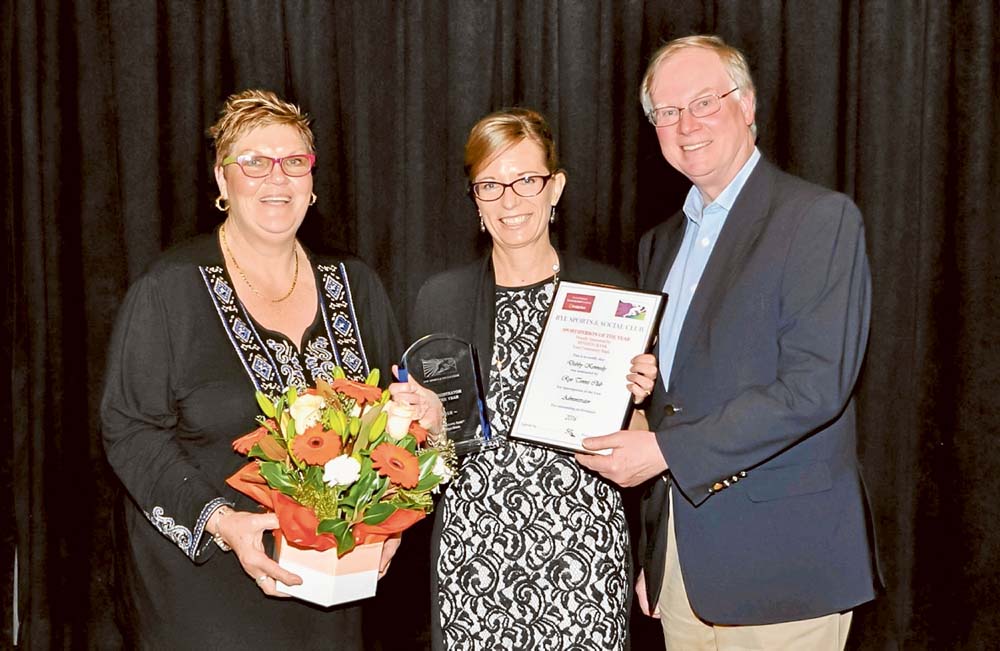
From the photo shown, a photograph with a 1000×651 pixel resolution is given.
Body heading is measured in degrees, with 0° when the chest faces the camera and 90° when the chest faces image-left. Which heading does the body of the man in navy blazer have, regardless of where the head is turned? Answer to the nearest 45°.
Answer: approximately 45°

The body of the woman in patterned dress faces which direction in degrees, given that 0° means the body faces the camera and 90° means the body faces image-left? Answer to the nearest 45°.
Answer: approximately 0°

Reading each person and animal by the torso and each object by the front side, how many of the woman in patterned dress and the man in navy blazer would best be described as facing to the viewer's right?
0
